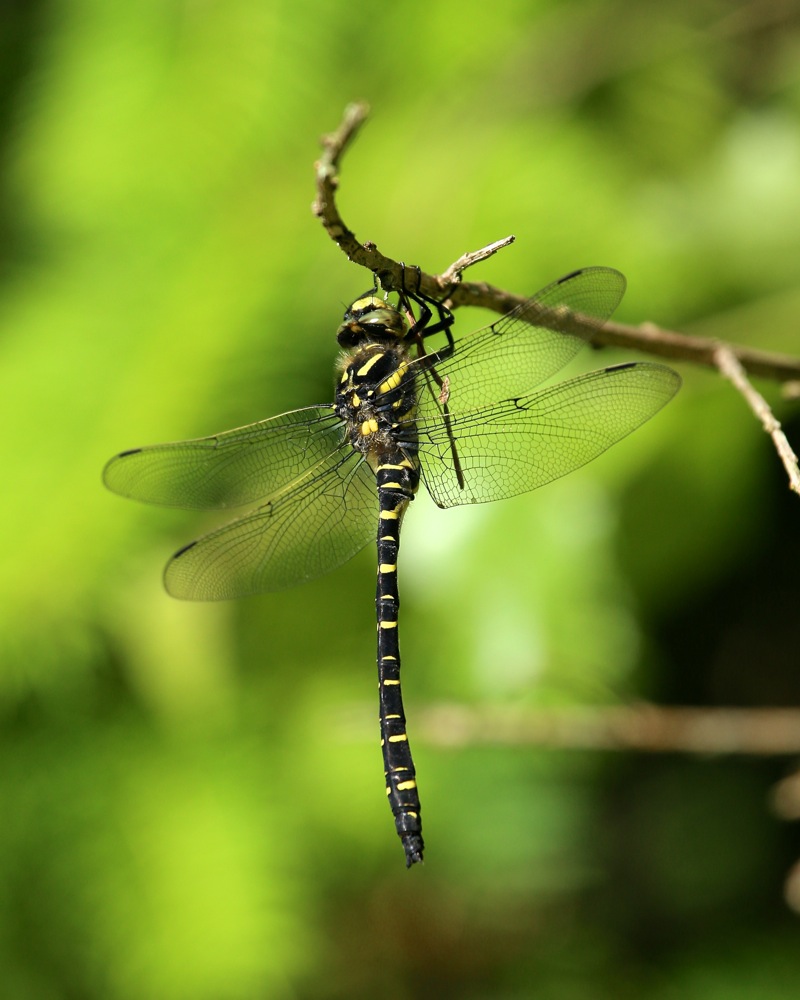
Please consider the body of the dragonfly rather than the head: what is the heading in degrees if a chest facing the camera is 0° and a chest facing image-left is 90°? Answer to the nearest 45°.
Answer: approximately 180°
